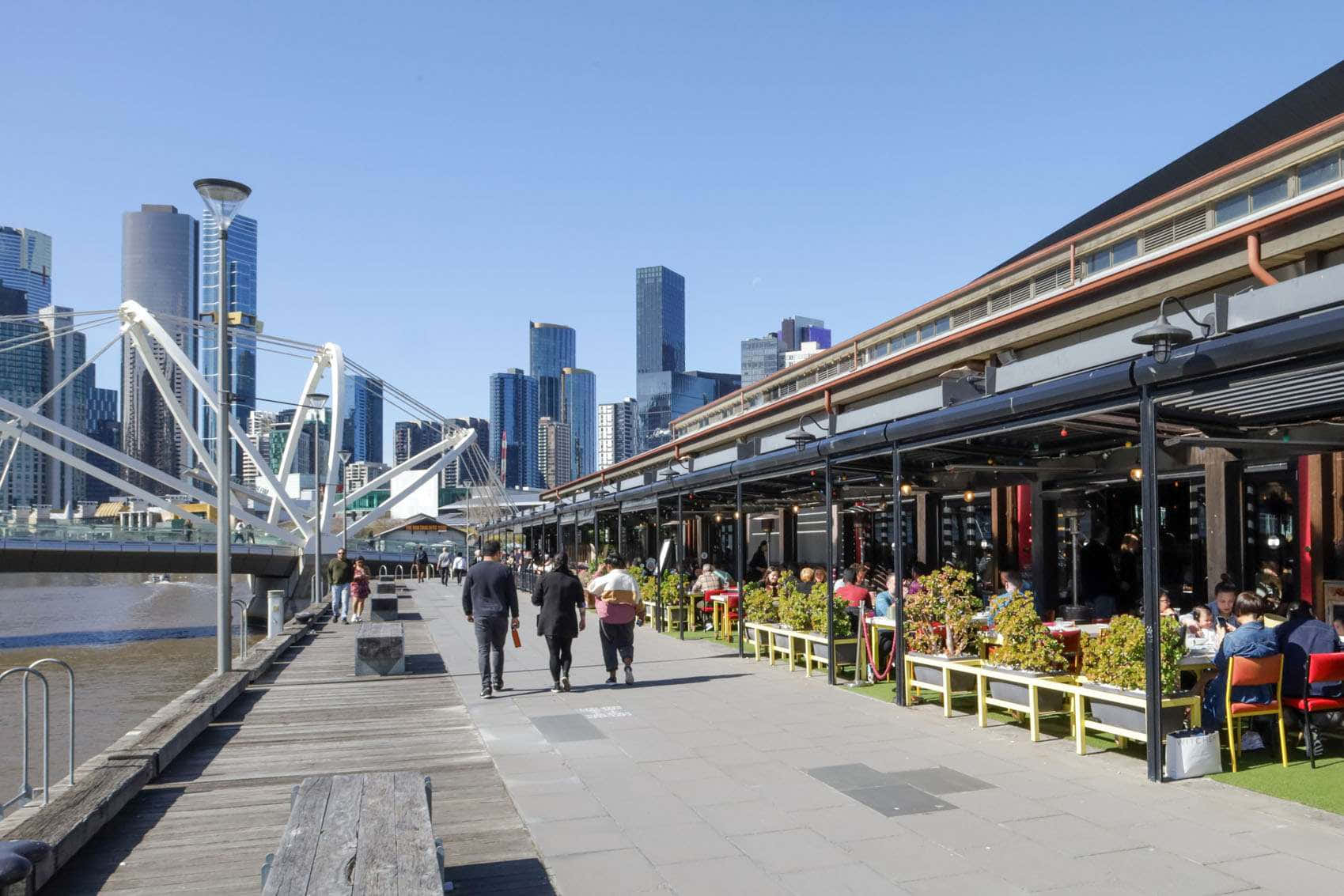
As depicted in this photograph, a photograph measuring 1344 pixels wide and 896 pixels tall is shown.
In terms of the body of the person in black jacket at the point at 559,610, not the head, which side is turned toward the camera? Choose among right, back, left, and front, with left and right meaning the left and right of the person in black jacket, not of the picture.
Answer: back

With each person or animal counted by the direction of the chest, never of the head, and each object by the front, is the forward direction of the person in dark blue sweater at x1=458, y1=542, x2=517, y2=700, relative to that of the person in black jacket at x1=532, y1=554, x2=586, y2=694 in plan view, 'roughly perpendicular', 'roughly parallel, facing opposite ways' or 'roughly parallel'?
roughly parallel

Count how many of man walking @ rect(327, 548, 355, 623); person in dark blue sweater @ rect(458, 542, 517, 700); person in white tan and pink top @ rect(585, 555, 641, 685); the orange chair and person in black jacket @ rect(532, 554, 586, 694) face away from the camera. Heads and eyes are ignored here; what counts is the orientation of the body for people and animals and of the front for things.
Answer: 4

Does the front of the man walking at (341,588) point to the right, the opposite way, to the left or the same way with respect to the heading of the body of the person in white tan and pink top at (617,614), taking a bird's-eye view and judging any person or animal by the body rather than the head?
the opposite way

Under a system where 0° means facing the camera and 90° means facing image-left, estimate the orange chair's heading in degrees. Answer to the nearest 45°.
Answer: approximately 180°

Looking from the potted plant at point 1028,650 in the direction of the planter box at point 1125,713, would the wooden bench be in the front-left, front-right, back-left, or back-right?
front-right

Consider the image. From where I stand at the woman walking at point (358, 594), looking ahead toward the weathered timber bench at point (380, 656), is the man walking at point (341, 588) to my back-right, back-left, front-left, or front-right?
back-right

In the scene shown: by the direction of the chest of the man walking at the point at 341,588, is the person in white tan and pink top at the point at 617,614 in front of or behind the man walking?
in front

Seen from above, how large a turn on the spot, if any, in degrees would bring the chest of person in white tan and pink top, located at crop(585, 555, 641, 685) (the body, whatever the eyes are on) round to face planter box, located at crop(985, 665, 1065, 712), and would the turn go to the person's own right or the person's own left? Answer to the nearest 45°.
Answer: approximately 135° to the person's own right

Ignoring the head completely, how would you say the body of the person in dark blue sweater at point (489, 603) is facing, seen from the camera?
away from the camera

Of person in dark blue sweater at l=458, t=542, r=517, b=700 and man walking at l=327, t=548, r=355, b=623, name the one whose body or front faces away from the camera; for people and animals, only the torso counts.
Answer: the person in dark blue sweater

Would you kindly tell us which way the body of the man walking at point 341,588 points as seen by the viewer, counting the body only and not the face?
toward the camera

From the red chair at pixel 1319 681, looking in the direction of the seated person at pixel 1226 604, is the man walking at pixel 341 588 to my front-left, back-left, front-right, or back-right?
front-left

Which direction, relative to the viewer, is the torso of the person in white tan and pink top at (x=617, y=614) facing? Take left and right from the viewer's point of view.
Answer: facing away from the viewer
